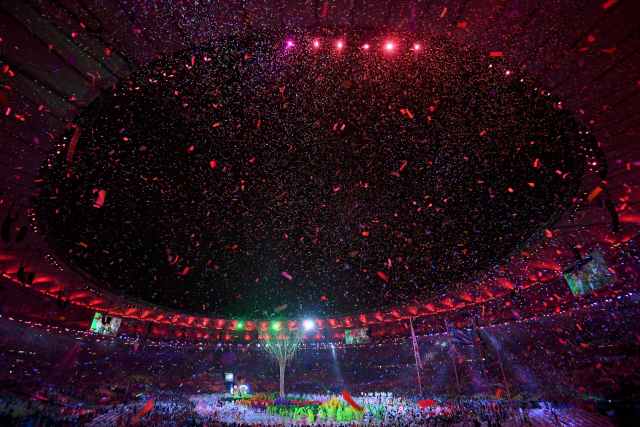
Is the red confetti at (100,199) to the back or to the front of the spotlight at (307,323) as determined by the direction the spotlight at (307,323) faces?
to the front

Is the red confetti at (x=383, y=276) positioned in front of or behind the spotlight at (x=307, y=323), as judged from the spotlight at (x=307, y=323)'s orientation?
in front

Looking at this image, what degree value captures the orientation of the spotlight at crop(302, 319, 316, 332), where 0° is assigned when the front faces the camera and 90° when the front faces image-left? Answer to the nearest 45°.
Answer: approximately 0°
